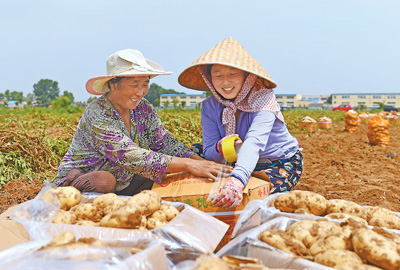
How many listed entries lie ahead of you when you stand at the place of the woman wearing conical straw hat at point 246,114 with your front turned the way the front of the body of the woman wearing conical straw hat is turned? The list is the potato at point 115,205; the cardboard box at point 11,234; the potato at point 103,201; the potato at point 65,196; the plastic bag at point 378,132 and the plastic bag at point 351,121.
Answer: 4

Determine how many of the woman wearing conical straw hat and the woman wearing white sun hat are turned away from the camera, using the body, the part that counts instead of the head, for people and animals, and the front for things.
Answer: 0

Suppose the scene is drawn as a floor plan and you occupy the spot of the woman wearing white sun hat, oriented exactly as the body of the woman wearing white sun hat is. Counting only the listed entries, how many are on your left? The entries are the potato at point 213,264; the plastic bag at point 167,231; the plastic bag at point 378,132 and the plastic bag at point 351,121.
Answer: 2

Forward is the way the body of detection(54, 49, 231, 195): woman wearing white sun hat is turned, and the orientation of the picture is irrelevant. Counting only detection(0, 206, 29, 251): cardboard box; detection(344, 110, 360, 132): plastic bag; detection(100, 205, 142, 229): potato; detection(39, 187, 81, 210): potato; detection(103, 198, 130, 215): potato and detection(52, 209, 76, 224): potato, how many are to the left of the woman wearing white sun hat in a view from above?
1

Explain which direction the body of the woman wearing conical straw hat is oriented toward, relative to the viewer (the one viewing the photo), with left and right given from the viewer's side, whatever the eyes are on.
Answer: facing the viewer and to the left of the viewer

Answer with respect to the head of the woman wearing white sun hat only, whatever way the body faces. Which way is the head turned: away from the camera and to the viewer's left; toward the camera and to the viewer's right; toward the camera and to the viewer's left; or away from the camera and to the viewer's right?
toward the camera and to the viewer's right

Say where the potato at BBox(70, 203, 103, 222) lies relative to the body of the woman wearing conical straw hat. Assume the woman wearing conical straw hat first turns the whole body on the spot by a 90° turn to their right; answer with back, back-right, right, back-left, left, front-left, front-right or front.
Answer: left

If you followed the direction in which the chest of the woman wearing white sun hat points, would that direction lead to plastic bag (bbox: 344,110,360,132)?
no

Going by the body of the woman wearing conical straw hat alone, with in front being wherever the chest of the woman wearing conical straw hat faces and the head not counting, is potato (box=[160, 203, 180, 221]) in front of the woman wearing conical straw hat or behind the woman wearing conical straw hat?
in front

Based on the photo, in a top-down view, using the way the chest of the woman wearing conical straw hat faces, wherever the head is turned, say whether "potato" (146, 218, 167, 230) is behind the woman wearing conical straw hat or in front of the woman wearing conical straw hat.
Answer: in front

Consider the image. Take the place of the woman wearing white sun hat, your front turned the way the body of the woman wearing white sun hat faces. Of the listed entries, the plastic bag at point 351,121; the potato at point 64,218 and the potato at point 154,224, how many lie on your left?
1

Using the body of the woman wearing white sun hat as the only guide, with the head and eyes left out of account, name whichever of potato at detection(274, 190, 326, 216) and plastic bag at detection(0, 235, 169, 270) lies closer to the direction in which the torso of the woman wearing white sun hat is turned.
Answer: the potato

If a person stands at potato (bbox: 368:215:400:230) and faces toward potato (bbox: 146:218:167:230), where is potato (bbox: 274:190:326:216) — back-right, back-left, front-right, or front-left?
front-right

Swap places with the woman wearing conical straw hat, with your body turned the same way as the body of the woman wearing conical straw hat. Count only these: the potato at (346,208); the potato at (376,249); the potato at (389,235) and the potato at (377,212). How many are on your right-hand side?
0

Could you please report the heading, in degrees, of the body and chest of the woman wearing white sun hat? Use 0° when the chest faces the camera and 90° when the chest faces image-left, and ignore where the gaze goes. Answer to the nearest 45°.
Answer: approximately 315°

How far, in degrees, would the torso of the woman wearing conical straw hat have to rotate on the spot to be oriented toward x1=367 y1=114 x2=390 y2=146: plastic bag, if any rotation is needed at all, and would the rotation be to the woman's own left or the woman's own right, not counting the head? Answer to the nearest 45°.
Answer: approximately 180°
